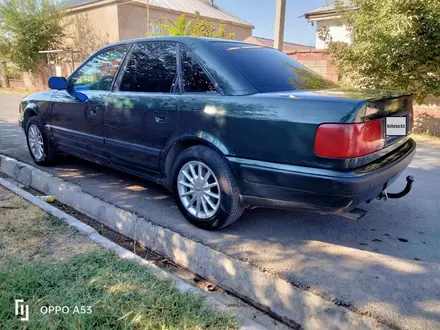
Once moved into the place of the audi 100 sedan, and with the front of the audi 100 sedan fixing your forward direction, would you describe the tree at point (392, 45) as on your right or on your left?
on your right

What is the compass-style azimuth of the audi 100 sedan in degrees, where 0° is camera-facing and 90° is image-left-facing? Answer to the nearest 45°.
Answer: approximately 135°

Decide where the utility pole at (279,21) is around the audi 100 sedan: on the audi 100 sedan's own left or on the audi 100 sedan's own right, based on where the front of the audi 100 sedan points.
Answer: on the audi 100 sedan's own right
